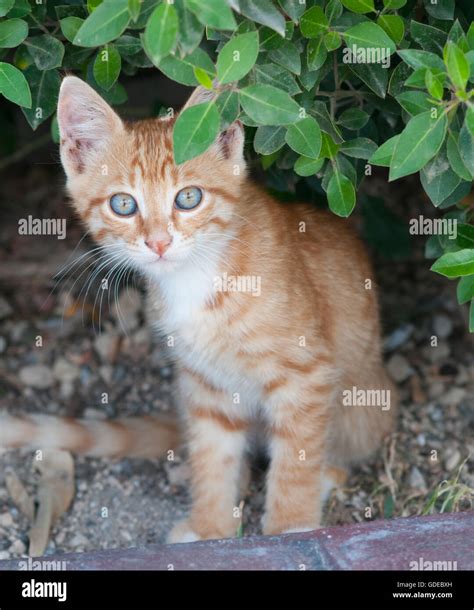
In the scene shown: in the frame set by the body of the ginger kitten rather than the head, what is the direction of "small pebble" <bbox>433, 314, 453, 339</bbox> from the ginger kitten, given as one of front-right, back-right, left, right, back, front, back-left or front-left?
back

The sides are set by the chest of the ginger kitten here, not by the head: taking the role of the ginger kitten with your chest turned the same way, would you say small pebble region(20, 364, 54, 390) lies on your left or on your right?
on your right

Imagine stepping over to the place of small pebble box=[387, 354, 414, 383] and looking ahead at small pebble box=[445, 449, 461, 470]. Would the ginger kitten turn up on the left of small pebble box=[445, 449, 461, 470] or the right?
right

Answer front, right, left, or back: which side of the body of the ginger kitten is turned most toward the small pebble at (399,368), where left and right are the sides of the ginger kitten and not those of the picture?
back

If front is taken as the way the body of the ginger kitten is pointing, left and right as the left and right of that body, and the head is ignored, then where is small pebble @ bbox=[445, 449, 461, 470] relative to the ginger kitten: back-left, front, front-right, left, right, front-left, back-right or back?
back

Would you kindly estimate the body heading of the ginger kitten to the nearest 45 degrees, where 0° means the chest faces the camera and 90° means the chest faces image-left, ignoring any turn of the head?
approximately 45°
